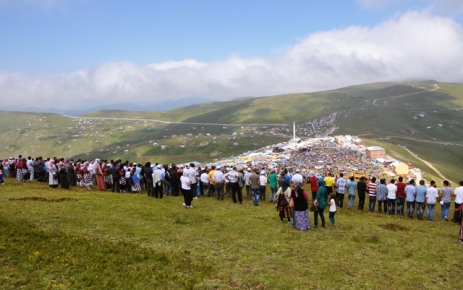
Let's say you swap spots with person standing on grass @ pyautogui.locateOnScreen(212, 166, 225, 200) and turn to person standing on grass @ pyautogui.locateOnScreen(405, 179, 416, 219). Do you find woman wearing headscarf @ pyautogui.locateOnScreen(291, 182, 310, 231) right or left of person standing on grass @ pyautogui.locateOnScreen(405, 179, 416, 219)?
right

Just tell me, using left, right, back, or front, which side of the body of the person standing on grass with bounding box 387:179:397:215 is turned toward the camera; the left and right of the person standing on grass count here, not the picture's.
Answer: back

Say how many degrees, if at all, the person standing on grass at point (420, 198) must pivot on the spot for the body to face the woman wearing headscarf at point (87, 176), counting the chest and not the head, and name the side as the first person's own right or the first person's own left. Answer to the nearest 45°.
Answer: approximately 90° to the first person's own left

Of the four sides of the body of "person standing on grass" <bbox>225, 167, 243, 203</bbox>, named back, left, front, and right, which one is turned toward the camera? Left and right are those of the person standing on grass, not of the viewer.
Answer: back

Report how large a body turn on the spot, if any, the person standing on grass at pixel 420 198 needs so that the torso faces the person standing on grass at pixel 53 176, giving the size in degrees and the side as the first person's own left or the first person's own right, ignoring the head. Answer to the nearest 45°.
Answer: approximately 90° to the first person's own left

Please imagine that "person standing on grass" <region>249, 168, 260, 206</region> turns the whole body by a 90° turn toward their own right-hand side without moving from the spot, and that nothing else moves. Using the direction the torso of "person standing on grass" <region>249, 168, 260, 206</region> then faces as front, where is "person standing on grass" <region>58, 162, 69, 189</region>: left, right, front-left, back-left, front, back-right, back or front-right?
back

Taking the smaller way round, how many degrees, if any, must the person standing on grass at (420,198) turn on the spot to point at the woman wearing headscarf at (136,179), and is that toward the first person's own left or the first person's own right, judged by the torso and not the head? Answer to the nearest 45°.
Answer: approximately 90° to the first person's own left

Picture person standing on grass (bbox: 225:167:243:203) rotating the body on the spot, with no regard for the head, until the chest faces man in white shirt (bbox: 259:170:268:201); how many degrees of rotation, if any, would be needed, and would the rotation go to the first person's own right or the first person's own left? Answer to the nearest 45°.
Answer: approximately 45° to the first person's own right

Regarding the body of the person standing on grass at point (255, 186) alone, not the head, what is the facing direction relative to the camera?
away from the camera

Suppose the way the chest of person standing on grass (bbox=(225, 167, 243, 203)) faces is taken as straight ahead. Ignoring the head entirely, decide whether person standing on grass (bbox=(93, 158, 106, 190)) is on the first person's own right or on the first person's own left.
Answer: on the first person's own left

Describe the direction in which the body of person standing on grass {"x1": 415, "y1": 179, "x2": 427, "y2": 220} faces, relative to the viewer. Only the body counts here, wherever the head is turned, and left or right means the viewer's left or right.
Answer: facing away from the viewer

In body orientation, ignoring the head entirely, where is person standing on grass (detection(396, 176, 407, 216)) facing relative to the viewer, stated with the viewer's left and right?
facing away from the viewer
